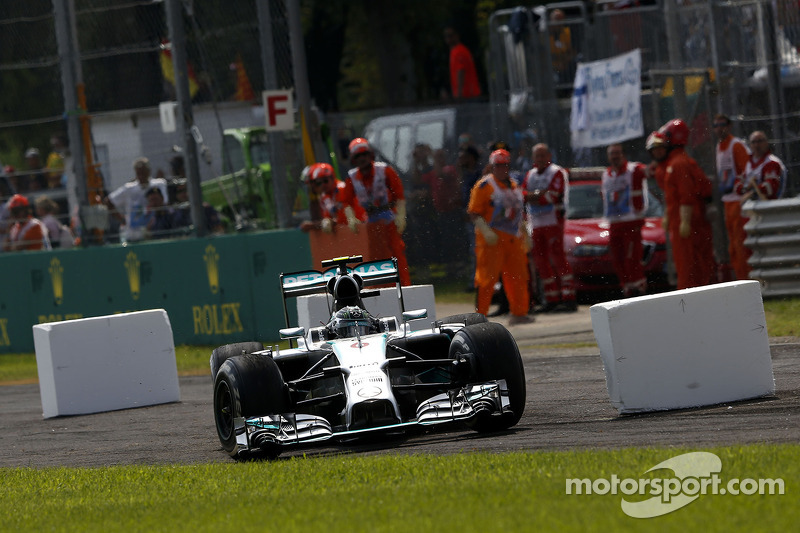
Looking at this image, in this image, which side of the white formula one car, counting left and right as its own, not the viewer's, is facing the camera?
front

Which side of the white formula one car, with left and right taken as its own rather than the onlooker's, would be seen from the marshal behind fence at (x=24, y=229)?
back

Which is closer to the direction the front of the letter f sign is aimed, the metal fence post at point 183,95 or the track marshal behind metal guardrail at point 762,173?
the track marshal behind metal guardrail

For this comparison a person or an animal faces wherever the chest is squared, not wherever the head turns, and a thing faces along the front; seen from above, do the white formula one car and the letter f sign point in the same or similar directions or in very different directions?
same or similar directions

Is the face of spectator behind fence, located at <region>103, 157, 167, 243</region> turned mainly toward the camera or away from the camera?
toward the camera

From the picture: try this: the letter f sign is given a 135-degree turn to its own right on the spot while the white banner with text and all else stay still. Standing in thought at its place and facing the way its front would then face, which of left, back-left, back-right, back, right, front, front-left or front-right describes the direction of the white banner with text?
back-right

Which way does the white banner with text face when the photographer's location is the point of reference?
facing the viewer

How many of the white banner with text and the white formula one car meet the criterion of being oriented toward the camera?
2

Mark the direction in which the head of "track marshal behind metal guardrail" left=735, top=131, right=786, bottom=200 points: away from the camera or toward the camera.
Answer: toward the camera

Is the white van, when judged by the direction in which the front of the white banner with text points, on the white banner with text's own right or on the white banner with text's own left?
on the white banner with text's own right

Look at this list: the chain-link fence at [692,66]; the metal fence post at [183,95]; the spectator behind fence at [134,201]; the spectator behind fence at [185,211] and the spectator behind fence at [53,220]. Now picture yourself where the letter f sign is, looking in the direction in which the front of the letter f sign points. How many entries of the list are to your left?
1

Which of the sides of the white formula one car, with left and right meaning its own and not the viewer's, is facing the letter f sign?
back

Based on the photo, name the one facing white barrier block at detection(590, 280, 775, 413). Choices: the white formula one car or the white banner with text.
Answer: the white banner with text

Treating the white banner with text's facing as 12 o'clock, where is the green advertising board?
The green advertising board is roughly at 1 o'clock from the white banner with text.
